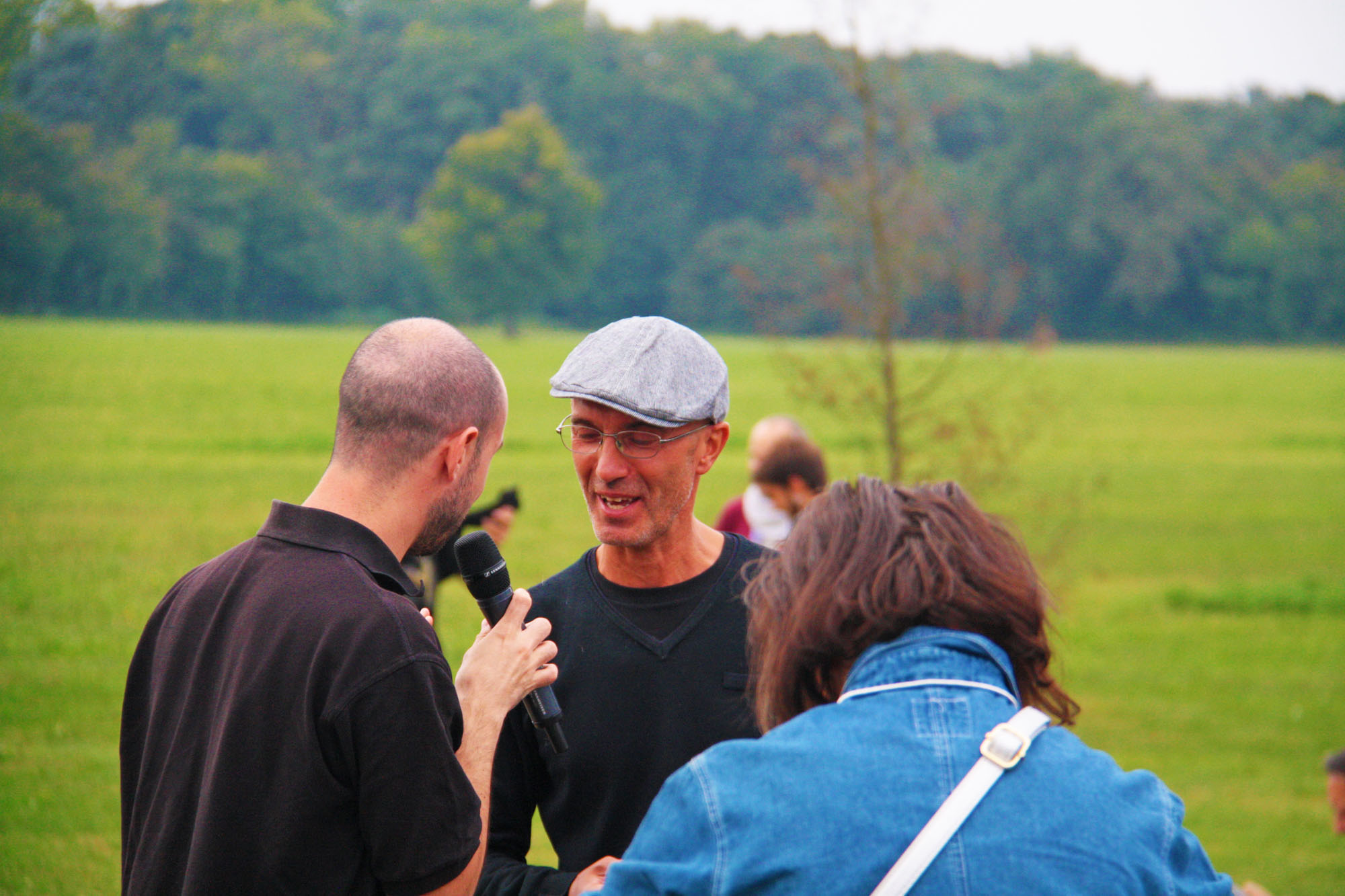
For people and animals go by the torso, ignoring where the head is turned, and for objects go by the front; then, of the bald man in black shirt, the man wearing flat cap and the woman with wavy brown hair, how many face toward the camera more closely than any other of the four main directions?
1

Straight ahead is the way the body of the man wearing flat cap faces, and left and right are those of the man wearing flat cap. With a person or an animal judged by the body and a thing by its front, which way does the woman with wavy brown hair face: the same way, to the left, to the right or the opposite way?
the opposite way

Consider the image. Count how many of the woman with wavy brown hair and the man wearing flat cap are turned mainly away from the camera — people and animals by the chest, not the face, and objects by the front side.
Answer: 1

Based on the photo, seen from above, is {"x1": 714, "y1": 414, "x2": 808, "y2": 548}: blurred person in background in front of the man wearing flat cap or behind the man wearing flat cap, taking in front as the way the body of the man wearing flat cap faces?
behind

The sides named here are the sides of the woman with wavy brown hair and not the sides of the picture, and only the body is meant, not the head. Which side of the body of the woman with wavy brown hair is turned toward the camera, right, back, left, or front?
back

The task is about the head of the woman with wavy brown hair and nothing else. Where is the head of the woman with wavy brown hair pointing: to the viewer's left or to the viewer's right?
to the viewer's left

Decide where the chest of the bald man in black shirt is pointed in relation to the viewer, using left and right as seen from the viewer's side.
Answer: facing away from the viewer and to the right of the viewer

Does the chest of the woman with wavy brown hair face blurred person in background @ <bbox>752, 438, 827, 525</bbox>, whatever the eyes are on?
yes

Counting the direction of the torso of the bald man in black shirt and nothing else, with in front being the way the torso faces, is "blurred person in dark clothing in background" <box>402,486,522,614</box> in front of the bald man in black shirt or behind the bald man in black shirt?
in front

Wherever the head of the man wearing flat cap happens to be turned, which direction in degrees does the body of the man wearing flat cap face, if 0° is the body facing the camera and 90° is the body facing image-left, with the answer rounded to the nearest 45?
approximately 0°

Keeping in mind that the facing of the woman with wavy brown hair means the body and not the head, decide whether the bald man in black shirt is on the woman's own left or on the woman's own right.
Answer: on the woman's own left

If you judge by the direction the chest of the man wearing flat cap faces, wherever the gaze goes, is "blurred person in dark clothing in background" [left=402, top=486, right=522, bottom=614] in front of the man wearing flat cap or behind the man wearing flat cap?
behind

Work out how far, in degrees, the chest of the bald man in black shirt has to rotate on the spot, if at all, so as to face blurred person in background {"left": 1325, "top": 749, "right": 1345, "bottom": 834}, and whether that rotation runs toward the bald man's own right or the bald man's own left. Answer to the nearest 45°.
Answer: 0° — they already face them

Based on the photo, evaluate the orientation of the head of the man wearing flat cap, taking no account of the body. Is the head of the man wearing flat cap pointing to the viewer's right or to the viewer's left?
to the viewer's left

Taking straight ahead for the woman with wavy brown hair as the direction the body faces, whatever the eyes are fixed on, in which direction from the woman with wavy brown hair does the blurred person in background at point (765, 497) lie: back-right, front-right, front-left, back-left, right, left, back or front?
front

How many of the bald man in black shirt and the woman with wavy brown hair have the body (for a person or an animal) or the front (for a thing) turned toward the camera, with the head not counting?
0
